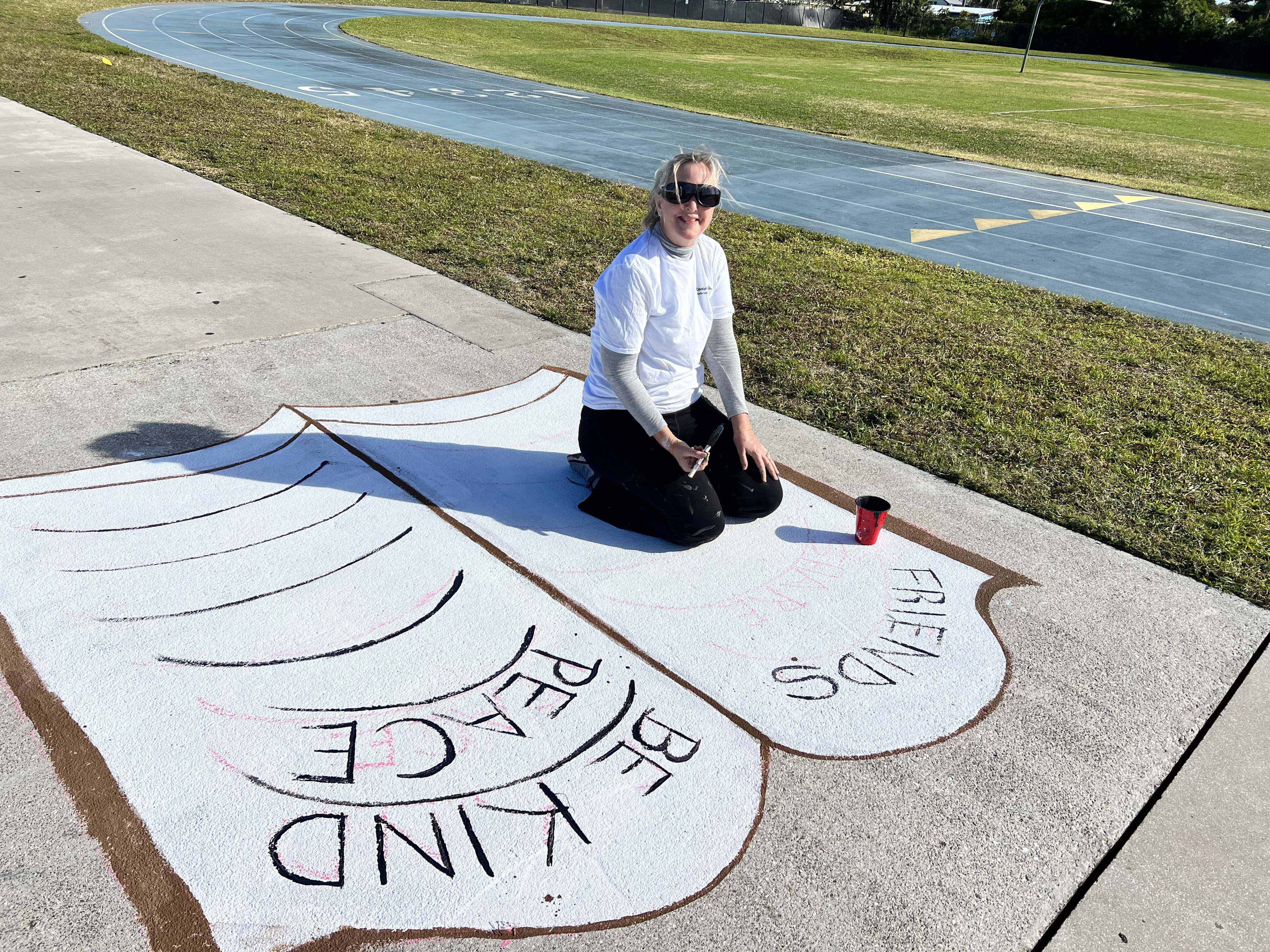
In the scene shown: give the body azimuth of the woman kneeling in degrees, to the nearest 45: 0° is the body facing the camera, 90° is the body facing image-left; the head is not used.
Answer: approximately 315°

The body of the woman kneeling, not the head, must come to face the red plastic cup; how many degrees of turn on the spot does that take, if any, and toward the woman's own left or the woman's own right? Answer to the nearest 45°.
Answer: approximately 45° to the woman's own left
